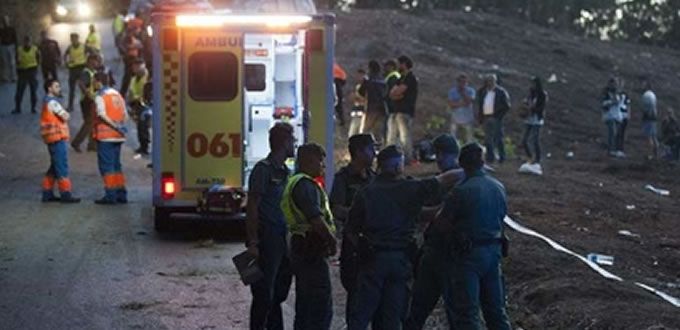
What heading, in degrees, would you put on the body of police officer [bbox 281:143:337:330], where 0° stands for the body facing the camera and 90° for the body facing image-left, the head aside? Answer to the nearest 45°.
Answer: approximately 270°

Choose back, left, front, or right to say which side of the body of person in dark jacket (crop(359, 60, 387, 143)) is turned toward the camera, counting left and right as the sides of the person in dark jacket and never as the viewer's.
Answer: back

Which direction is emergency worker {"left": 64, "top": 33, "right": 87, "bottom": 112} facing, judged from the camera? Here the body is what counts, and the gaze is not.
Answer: toward the camera

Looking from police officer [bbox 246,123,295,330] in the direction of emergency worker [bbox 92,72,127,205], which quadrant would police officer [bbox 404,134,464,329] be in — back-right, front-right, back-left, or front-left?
back-right

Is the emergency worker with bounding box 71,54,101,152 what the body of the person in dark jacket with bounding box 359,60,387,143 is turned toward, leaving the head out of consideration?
no

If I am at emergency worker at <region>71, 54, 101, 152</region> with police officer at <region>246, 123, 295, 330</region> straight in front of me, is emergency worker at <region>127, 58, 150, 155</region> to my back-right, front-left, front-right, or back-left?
front-left

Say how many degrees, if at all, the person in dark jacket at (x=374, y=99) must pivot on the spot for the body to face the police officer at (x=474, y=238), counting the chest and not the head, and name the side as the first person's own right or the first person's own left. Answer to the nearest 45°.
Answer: approximately 180°

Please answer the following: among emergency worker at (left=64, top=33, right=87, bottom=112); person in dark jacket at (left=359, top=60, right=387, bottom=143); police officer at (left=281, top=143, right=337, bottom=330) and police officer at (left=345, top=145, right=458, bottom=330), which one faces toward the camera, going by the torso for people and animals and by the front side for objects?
the emergency worker

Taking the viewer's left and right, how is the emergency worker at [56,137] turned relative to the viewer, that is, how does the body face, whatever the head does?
facing to the right of the viewer

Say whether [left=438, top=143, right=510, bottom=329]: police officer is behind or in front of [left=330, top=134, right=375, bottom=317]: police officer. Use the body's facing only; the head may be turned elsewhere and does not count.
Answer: in front

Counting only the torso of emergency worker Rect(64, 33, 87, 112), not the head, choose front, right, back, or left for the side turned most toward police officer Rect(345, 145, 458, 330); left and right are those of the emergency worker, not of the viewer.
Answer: front

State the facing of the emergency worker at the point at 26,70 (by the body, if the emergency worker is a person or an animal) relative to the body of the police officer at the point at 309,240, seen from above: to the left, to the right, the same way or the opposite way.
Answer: to the right

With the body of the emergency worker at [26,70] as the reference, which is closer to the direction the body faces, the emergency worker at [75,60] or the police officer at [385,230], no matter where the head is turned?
the police officer

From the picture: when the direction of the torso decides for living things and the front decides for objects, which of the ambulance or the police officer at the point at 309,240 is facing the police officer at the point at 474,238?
the police officer at the point at 309,240

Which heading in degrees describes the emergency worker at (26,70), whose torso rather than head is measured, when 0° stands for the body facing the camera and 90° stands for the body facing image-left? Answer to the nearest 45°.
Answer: approximately 0°

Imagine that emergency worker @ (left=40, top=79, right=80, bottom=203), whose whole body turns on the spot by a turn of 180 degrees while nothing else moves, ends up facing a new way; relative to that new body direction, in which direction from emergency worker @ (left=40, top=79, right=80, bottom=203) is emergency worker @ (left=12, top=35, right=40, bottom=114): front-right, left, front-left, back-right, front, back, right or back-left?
right

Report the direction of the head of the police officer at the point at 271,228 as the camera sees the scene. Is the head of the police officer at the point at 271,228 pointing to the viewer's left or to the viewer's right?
to the viewer's right

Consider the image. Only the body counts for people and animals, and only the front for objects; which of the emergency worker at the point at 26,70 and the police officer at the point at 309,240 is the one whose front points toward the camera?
the emergency worker

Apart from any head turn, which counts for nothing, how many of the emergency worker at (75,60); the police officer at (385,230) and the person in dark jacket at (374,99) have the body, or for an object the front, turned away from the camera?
2

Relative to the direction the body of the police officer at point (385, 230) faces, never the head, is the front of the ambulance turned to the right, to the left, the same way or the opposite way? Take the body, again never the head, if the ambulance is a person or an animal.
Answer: the same way

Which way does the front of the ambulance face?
away from the camera

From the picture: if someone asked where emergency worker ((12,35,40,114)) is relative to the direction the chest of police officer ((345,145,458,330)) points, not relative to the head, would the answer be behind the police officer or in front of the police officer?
in front

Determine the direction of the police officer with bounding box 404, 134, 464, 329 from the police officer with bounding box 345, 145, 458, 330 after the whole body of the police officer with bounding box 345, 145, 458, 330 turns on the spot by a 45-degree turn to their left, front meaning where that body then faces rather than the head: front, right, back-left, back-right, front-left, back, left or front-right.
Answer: right
